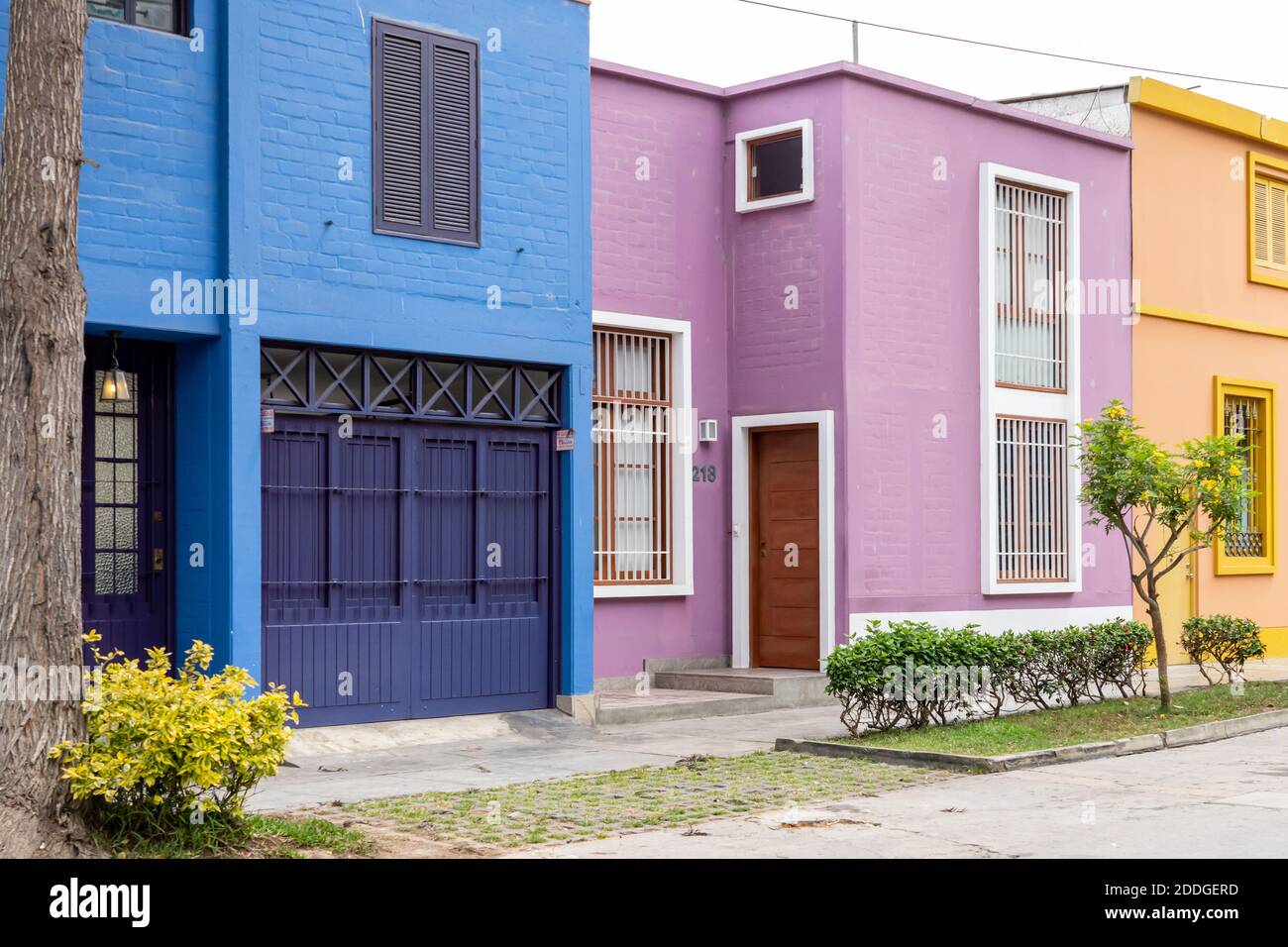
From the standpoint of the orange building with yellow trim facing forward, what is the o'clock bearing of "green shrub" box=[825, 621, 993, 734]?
The green shrub is roughly at 2 o'clock from the orange building with yellow trim.

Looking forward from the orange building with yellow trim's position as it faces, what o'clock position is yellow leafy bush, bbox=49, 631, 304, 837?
The yellow leafy bush is roughly at 2 o'clock from the orange building with yellow trim.

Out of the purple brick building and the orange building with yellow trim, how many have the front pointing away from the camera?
0

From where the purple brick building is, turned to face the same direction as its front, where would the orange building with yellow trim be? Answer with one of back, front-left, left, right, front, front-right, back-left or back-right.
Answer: left

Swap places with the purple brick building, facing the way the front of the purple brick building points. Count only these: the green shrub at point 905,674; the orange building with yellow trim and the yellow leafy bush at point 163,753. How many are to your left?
1

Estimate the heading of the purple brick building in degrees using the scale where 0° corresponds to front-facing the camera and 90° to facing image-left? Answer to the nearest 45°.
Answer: approximately 315°
